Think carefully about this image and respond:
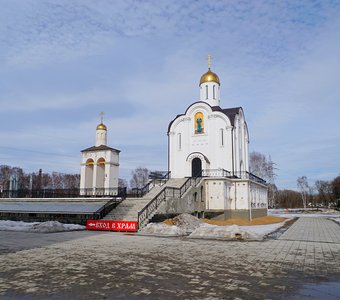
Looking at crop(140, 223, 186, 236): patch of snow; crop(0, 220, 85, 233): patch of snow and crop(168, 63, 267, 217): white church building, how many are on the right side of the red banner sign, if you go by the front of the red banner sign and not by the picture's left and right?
1

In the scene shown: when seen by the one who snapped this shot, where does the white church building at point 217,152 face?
facing the viewer

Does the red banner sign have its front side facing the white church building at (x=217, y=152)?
no

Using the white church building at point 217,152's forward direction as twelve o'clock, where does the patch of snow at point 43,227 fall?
The patch of snow is roughly at 1 o'clock from the white church building.

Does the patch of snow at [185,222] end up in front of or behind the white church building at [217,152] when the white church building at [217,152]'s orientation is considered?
in front

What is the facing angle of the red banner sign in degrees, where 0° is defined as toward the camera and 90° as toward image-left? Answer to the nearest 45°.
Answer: approximately 0°

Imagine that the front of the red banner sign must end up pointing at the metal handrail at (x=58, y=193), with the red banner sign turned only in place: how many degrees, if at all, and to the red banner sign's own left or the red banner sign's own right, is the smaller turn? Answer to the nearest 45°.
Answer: approximately 180°

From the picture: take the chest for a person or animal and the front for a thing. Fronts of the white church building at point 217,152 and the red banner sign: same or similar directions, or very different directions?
same or similar directions

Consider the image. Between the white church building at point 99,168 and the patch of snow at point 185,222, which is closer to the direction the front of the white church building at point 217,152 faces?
the patch of snow

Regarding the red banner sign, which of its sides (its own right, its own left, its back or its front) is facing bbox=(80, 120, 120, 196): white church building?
back

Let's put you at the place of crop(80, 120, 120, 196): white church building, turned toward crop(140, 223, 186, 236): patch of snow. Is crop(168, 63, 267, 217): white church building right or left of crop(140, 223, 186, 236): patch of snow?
left

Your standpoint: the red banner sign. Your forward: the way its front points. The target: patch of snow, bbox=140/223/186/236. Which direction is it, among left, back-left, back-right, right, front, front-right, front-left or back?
front-left

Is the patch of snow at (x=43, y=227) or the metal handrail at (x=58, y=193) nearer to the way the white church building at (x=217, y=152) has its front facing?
the patch of snow

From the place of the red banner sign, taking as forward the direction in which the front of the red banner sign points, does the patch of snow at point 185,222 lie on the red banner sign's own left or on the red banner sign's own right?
on the red banner sign's own left

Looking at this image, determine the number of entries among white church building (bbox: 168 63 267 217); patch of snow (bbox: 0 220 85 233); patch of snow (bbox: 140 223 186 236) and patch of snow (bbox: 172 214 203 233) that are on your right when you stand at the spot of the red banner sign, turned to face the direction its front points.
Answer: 1

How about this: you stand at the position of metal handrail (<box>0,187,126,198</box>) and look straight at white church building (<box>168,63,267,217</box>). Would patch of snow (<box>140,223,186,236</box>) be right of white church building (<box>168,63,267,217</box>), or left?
right

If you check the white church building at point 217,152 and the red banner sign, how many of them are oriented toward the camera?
2
